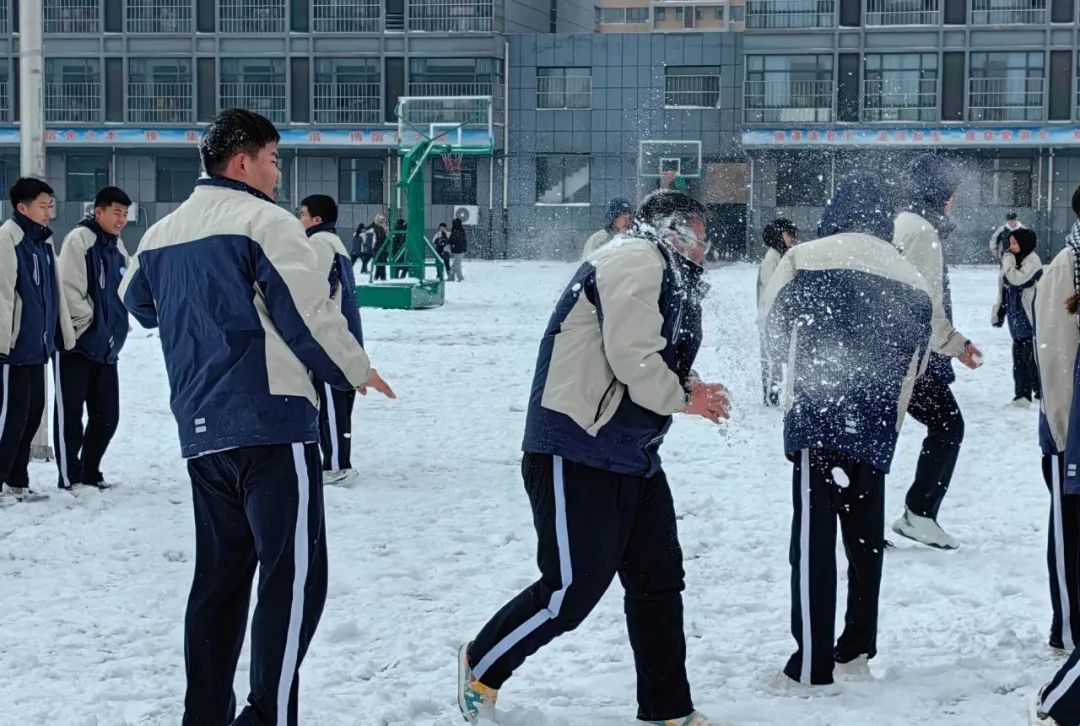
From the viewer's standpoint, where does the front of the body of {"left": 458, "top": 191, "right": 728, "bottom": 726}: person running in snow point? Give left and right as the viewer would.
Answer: facing to the right of the viewer

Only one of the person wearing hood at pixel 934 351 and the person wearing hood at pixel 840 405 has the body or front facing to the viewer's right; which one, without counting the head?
the person wearing hood at pixel 934 351

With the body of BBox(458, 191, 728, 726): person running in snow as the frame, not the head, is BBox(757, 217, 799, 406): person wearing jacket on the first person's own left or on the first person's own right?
on the first person's own left

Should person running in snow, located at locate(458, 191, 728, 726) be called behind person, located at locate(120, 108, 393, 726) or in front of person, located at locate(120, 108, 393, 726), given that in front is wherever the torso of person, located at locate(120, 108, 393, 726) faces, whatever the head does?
in front

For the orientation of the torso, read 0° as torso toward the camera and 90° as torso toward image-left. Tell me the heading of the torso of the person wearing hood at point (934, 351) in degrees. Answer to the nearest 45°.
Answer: approximately 270°

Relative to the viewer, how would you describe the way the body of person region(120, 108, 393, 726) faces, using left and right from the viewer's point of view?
facing away from the viewer and to the right of the viewer

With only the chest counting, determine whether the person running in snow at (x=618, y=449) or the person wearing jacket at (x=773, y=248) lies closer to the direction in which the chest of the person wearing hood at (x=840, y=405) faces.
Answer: the person wearing jacket

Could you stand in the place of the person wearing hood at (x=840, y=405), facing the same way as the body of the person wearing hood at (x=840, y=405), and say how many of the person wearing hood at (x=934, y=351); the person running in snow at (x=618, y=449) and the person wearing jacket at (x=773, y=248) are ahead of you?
2

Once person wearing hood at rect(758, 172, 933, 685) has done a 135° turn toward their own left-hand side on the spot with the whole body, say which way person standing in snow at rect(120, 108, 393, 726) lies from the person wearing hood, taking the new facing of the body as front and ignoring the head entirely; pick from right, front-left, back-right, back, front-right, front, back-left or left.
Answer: front

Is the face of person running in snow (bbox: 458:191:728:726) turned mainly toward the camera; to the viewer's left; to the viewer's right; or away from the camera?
to the viewer's right

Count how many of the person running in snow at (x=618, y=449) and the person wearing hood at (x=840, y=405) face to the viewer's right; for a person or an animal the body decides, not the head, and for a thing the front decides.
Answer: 1

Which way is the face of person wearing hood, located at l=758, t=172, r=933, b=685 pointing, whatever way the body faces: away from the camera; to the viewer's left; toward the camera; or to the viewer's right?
away from the camera

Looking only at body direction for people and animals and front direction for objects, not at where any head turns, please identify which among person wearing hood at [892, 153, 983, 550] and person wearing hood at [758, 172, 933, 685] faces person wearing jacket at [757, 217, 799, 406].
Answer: person wearing hood at [758, 172, 933, 685]

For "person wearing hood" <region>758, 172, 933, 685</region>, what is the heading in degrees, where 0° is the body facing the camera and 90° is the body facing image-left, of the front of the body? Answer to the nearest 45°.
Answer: approximately 180°

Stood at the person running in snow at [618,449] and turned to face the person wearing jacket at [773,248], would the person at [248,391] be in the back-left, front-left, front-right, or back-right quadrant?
back-left
